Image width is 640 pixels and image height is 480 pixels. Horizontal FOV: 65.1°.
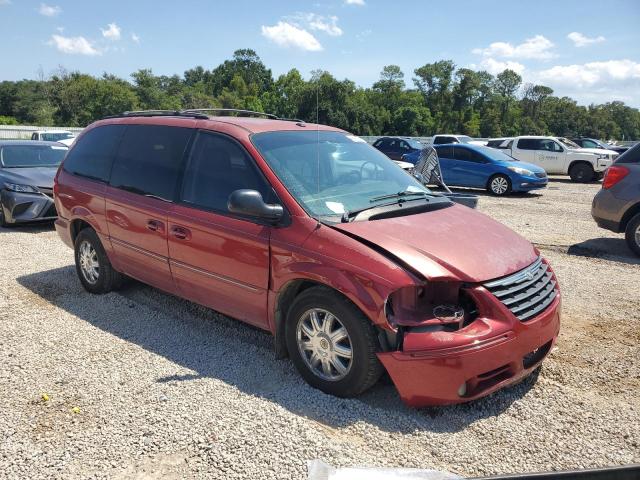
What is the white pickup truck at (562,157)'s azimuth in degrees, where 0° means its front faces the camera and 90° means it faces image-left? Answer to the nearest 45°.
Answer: approximately 315°

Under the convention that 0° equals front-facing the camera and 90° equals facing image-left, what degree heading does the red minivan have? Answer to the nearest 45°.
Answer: approximately 315°

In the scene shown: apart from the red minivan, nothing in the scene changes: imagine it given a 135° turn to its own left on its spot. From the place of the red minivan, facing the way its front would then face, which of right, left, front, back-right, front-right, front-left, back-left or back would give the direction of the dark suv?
front-right

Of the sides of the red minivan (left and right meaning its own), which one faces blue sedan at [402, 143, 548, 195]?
left

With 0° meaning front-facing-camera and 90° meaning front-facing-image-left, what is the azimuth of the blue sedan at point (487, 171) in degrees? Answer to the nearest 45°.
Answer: approximately 315°

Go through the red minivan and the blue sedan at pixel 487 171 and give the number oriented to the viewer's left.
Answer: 0

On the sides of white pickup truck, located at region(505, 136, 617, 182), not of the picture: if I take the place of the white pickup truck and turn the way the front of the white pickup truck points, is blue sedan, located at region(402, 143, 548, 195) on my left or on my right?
on my right

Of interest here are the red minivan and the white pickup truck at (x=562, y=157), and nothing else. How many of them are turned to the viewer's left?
0

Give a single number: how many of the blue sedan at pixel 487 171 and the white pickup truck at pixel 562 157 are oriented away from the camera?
0

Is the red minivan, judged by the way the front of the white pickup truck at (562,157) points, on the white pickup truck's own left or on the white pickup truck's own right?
on the white pickup truck's own right
